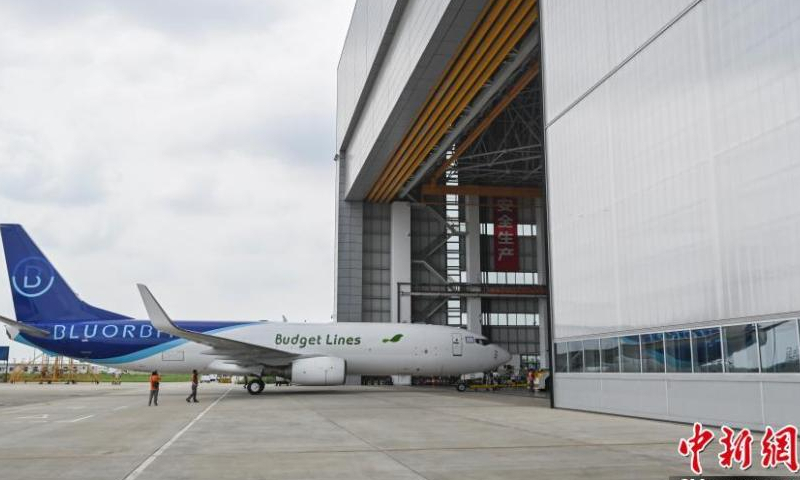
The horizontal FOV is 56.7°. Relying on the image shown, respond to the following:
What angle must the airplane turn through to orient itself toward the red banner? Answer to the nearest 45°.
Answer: approximately 45° to its left

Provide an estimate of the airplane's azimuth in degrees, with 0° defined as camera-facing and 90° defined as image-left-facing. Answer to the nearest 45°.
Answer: approximately 270°

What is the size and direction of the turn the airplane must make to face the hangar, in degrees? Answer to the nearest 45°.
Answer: approximately 45° to its right

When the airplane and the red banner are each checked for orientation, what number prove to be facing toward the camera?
1

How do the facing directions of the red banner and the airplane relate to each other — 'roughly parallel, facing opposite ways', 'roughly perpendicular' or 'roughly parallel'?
roughly perpendicular

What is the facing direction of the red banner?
toward the camera

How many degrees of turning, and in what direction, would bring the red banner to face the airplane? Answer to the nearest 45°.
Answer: approximately 45° to its right
